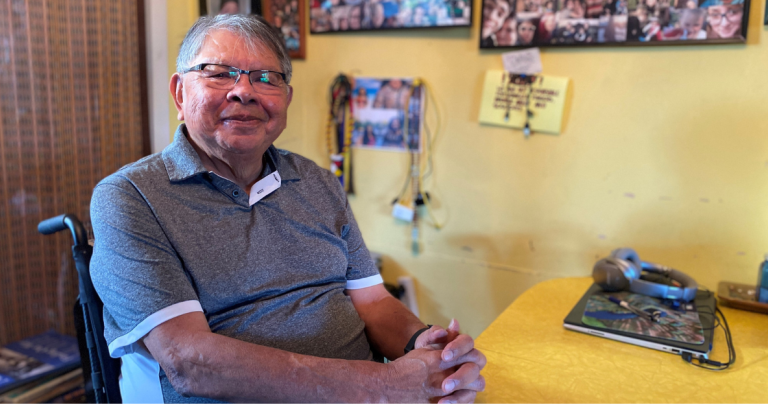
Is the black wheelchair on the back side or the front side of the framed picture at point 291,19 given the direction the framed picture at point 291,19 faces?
on the front side

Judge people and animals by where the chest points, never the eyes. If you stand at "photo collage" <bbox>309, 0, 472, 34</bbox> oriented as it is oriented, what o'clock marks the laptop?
The laptop is roughly at 11 o'clock from the photo collage.

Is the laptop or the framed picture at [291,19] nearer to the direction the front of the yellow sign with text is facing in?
the laptop

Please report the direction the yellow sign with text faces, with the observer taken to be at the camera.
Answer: facing the viewer

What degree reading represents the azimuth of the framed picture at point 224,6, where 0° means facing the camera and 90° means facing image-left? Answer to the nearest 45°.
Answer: approximately 0°

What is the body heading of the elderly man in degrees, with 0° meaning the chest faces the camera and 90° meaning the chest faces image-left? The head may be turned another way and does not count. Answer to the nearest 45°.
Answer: approximately 315°
